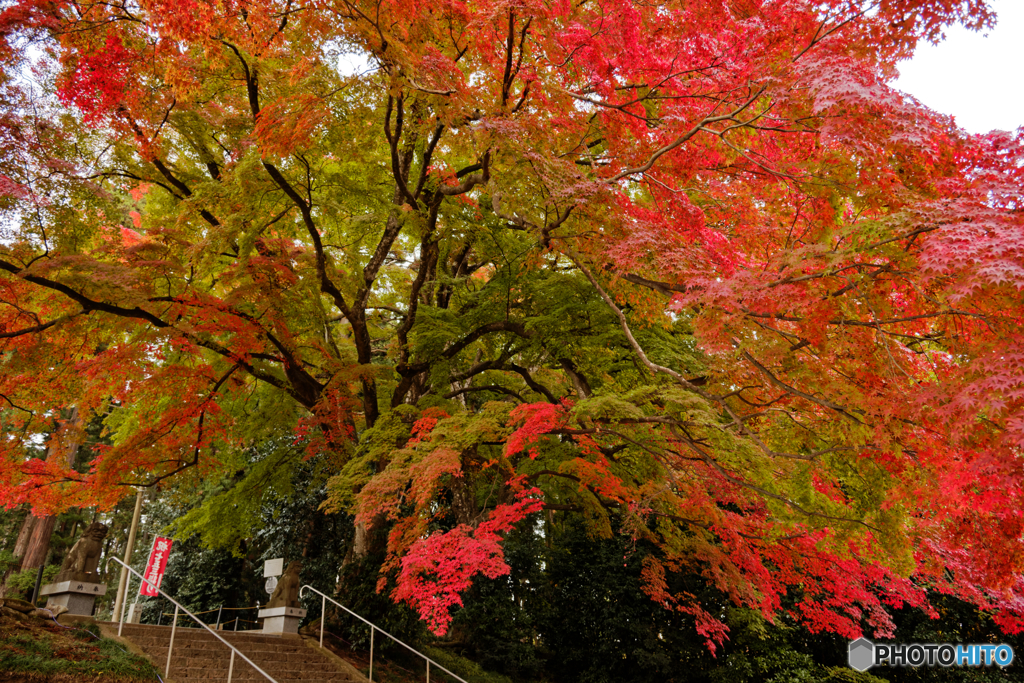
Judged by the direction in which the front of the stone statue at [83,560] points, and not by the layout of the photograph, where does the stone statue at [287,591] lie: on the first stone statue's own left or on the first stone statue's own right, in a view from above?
on the first stone statue's own left

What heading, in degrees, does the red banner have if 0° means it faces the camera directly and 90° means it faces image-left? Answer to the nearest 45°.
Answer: approximately 0°

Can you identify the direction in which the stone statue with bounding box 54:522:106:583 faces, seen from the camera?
facing the viewer and to the right of the viewer

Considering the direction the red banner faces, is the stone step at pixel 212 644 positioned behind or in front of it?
in front

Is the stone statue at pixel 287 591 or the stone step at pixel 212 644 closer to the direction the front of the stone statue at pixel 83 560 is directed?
the stone step

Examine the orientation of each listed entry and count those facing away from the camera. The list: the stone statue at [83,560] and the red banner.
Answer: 0
